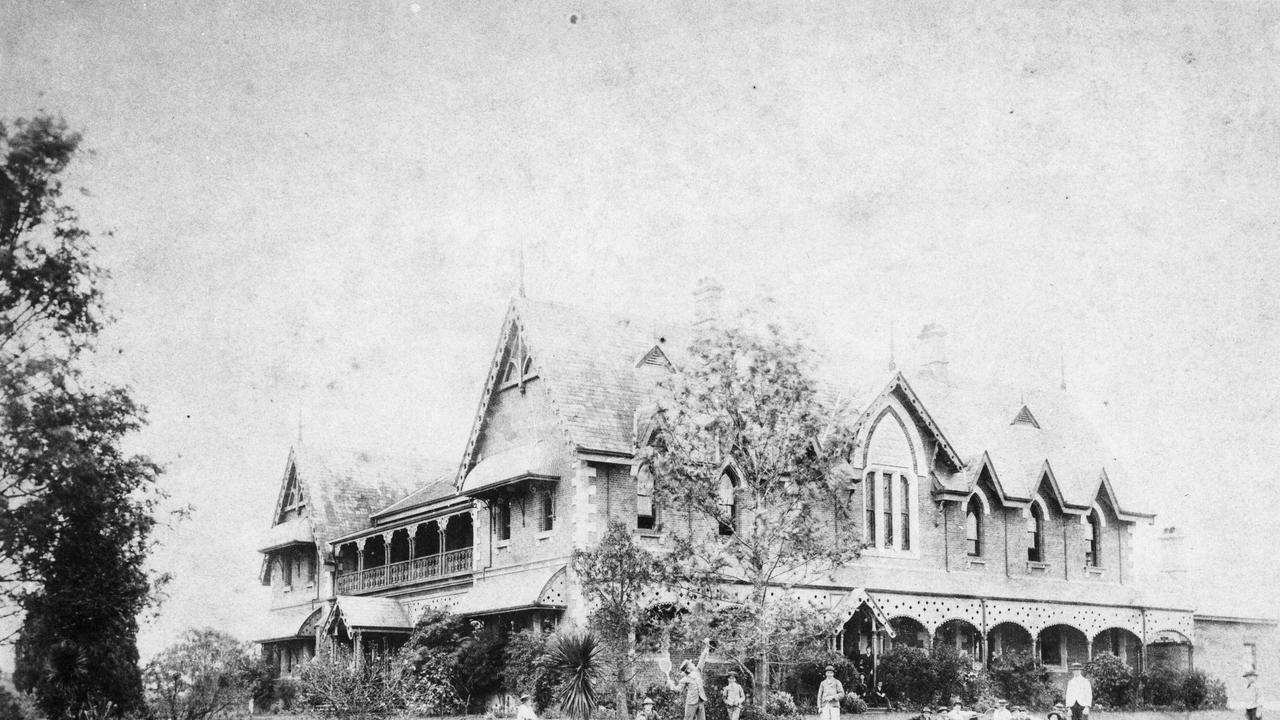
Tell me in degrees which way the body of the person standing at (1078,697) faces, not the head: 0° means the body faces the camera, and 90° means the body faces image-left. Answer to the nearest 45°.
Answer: approximately 0°

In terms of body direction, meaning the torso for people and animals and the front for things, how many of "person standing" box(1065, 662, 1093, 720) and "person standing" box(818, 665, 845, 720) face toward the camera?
2

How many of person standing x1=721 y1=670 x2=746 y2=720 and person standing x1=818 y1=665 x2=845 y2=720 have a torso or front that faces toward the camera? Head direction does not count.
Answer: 2

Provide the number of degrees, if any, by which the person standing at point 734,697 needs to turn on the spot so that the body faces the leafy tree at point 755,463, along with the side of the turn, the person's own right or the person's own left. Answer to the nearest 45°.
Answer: approximately 180°

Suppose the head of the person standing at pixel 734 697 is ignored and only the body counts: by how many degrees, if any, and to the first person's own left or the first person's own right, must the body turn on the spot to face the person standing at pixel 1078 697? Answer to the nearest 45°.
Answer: approximately 90° to the first person's own left

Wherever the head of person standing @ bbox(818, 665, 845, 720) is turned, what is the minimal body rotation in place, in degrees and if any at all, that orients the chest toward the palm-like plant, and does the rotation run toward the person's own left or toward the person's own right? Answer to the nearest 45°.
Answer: approximately 135° to the person's own right

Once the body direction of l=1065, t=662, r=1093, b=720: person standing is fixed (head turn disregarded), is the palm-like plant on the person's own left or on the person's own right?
on the person's own right

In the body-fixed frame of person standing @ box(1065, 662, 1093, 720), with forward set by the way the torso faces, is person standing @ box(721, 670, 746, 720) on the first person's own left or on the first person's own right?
on the first person's own right
